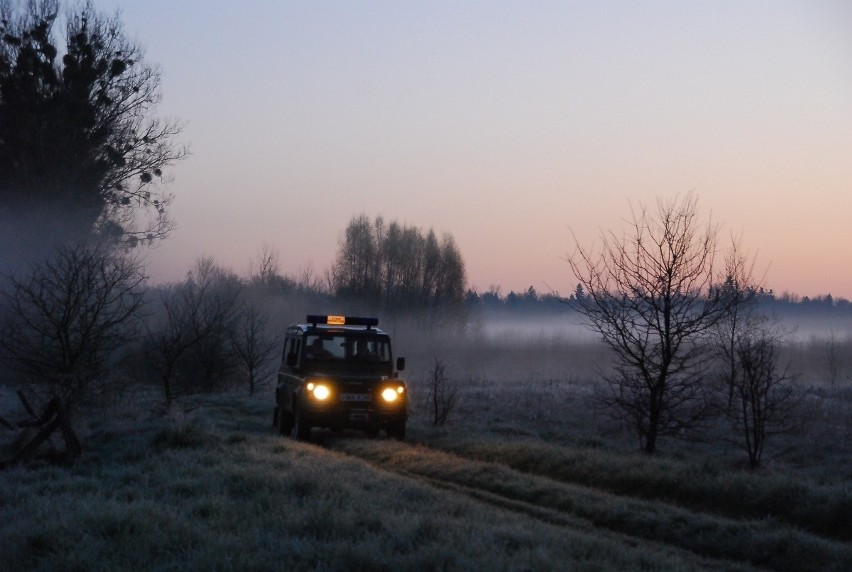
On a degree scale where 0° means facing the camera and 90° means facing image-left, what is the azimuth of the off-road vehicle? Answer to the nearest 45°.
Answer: approximately 0°

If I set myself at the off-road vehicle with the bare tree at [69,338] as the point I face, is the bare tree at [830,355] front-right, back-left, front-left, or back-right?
back-right

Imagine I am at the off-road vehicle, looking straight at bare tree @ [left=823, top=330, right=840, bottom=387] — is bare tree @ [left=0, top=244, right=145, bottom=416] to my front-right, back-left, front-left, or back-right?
back-left

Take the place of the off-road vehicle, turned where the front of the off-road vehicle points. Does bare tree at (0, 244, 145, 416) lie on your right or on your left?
on your right

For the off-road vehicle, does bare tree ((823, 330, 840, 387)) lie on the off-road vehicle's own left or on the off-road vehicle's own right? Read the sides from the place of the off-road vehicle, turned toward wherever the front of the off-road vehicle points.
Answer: on the off-road vehicle's own left
